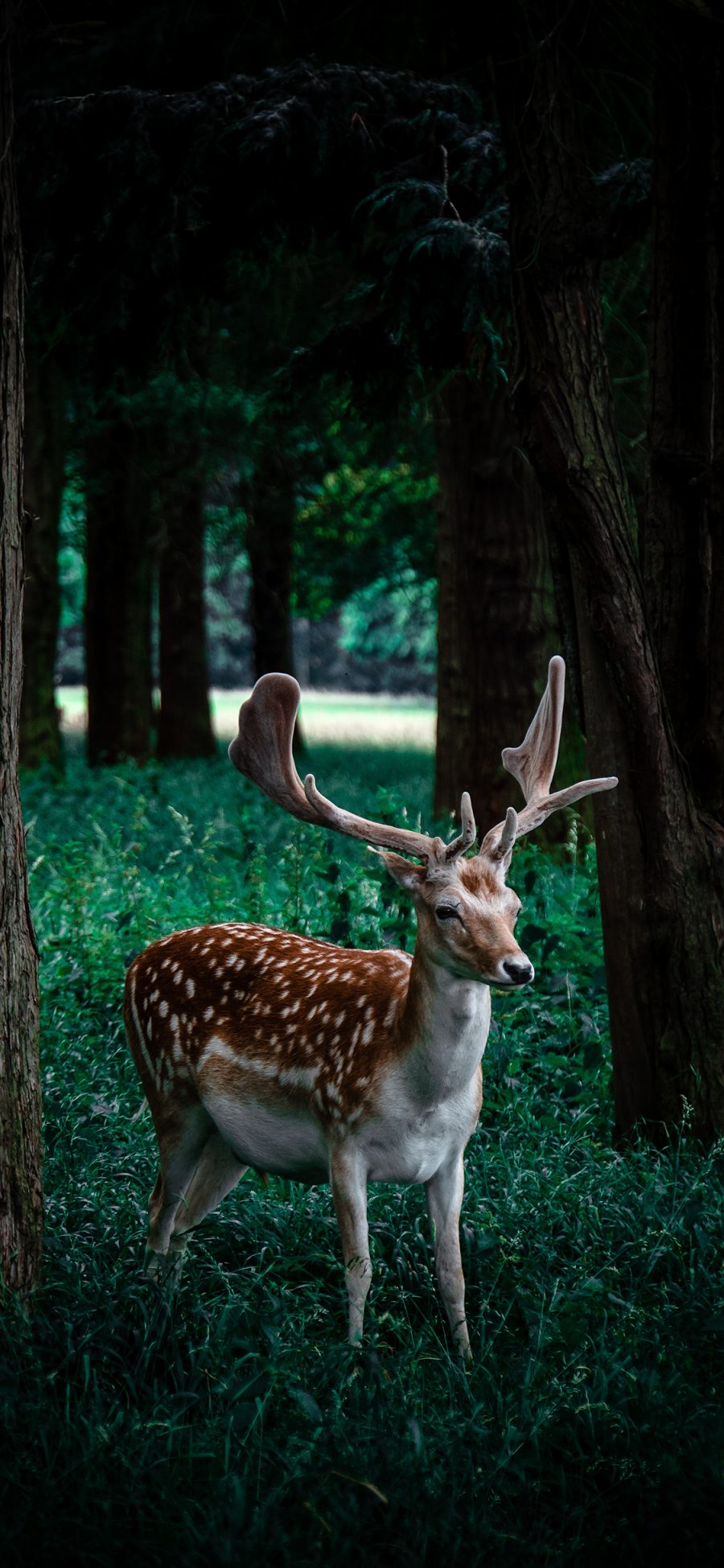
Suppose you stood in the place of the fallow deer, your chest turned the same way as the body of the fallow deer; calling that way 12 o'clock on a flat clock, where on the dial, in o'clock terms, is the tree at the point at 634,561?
The tree is roughly at 9 o'clock from the fallow deer.

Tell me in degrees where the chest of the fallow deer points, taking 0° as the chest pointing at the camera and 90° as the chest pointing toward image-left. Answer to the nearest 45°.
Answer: approximately 315°
